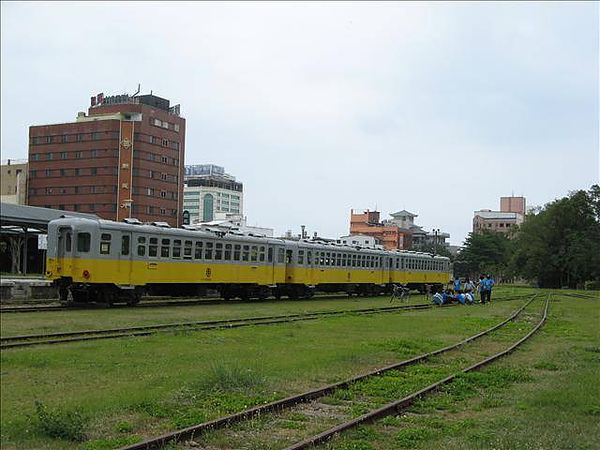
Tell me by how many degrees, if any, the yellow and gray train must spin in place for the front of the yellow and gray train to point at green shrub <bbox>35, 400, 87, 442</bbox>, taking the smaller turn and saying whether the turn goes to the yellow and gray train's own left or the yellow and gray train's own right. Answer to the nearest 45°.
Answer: approximately 45° to the yellow and gray train's own left

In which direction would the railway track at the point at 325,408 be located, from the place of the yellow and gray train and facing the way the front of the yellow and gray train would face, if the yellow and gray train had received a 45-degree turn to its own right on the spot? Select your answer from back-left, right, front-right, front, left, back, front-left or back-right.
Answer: left

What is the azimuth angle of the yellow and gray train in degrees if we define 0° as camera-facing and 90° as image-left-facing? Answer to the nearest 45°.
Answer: approximately 45°
